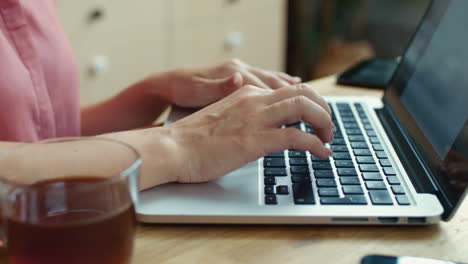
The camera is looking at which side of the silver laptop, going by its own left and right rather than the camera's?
left

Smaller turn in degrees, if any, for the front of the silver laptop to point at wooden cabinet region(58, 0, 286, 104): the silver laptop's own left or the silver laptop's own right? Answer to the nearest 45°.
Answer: approximately 45° to the silver laptop's own right
